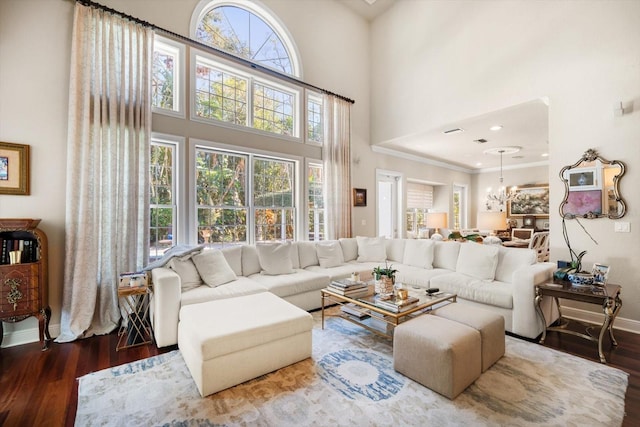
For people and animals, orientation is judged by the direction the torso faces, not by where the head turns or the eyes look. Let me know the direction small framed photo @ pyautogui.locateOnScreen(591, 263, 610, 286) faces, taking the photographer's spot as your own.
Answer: facing the viewer

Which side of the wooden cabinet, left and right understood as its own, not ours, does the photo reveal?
front

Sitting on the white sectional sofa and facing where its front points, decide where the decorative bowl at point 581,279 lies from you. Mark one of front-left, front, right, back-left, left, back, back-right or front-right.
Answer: left

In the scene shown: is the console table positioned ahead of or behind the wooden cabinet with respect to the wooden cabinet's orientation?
ahead

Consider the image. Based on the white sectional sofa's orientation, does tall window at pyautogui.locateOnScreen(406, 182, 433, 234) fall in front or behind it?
behind

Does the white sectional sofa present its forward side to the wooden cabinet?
no

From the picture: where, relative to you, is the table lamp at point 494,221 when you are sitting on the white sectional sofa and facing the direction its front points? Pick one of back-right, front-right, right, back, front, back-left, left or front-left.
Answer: back-left

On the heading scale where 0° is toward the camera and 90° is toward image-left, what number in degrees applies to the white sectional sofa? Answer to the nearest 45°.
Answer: approximately 0°

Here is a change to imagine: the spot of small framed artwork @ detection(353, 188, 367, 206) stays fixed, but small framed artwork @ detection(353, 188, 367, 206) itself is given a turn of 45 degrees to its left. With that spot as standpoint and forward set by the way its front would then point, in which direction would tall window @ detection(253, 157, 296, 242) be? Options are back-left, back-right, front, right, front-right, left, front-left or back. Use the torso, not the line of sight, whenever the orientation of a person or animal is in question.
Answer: back-right

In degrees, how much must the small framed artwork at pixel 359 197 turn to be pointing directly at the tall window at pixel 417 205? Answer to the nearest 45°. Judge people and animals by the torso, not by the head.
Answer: approximately 90° to its left

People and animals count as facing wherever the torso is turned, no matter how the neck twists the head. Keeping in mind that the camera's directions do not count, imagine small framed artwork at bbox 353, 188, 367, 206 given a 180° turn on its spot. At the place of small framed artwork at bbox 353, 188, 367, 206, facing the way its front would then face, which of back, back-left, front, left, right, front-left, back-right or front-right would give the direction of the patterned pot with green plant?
back-left

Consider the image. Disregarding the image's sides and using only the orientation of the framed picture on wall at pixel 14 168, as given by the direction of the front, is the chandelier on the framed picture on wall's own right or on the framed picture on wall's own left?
on the framed picture on wall's own left
